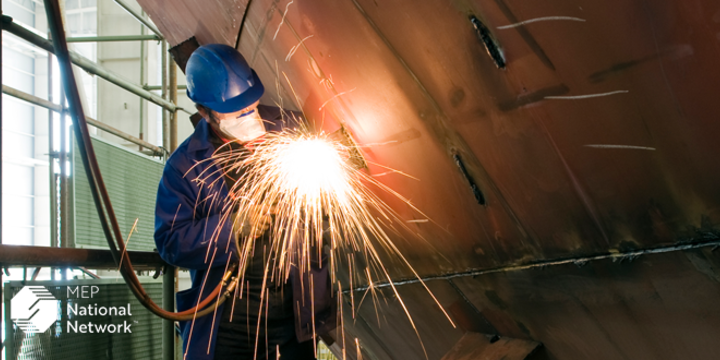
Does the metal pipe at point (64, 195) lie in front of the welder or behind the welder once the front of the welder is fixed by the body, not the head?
behind

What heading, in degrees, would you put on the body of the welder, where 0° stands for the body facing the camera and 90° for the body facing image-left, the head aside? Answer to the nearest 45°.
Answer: approximately 315°

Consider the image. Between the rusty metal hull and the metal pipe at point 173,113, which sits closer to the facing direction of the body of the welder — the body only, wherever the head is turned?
the rusty metal hull

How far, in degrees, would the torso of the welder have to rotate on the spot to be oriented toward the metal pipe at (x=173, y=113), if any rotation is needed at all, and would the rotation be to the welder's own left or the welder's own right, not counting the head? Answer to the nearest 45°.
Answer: approximately 135° to the welder's own left

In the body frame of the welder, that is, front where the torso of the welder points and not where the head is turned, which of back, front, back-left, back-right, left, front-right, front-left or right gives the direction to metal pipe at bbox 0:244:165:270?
back-right

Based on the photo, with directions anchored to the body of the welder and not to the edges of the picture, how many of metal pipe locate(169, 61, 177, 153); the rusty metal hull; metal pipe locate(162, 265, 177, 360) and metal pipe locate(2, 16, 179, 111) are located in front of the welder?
1

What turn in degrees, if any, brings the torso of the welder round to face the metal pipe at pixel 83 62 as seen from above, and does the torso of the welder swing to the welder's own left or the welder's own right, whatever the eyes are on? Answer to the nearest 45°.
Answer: approximately 180°

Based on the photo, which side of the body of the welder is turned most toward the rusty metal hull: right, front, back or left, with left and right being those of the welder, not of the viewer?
front
